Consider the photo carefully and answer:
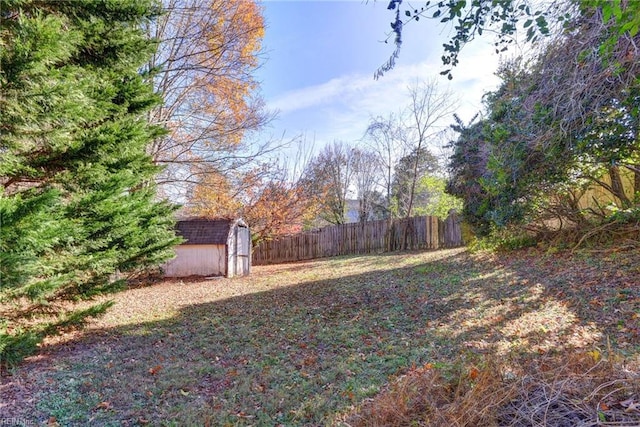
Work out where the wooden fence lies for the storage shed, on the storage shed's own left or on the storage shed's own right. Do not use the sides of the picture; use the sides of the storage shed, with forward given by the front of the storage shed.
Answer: on the storage shed's own left

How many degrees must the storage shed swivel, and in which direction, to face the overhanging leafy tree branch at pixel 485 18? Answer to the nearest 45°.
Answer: approximately 45° to its right

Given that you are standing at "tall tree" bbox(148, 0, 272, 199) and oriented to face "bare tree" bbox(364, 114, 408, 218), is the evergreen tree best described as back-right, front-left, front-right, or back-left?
back-right

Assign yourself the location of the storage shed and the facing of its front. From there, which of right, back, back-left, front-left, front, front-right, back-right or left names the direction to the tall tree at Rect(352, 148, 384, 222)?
left

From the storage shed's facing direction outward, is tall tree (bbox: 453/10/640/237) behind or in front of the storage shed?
in front

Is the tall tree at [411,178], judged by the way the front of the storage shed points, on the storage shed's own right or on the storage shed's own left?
on the storage shed's own left

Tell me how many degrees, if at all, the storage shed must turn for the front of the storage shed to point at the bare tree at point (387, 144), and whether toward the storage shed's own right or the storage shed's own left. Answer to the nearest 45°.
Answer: approximately 90° to the storage shed's own left
